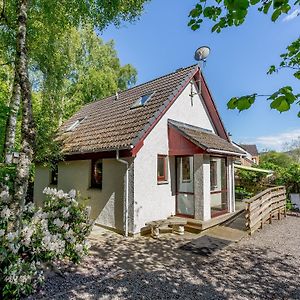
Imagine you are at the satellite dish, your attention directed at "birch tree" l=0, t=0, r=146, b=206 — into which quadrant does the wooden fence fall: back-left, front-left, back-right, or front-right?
back-left

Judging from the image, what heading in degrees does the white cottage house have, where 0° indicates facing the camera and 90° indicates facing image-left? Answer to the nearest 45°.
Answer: approximately 315°

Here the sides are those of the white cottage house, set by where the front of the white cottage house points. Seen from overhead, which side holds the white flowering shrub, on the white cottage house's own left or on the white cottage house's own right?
on the white cottage house's own right

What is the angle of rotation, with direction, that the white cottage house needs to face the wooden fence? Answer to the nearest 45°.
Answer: approximately 45° to its left
